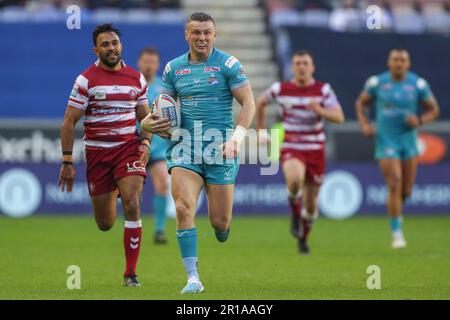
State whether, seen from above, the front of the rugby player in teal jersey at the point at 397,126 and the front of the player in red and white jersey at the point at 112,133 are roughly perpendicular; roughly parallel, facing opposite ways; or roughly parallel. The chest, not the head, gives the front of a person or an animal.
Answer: roughly parallel

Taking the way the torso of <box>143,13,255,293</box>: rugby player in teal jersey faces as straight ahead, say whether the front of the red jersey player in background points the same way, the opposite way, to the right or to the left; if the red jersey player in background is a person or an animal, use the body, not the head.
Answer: the same way

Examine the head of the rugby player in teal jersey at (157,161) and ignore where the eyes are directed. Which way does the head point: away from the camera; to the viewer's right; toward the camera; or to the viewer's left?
toward the camera

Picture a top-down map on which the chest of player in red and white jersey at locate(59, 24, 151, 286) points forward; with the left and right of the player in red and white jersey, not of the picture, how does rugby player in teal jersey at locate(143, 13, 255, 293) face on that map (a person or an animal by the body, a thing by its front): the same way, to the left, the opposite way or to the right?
the same way

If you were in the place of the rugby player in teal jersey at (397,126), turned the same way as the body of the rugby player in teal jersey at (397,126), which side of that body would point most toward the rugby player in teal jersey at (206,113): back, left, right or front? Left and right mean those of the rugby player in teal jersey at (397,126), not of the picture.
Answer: front

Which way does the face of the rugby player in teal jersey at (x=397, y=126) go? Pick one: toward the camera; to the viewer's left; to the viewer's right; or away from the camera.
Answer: toward the camera

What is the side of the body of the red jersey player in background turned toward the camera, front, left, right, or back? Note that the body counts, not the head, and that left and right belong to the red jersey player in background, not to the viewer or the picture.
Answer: front

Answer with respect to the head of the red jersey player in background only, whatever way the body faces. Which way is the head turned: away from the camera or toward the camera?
toward the camera

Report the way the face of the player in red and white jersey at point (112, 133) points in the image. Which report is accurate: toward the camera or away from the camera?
toward the camera

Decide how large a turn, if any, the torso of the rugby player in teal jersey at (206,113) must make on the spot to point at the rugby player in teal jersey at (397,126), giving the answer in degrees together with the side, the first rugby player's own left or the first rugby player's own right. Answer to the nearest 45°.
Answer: approximately 135° to the first rugby player's own left

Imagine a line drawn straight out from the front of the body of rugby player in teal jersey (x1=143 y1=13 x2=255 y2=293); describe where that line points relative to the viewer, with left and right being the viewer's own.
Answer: facing the viewer

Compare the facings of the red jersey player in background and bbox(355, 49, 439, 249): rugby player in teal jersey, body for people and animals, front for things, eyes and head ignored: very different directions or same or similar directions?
same or similar directions

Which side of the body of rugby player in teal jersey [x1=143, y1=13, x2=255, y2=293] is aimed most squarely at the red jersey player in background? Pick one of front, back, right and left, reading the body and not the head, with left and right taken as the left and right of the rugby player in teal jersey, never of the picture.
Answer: back

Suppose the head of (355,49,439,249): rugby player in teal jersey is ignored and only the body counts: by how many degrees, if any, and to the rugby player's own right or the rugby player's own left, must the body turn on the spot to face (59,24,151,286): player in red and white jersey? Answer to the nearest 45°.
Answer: approximately 45° to the rugby player's own right

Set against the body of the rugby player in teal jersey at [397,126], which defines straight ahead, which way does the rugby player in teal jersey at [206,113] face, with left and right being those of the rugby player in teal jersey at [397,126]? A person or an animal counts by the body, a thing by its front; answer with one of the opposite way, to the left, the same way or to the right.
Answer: the same way
